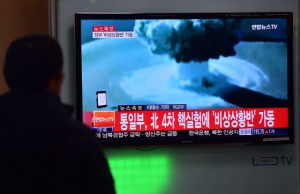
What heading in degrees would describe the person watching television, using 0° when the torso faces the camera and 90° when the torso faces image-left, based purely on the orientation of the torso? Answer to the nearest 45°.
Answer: approximately 225°
